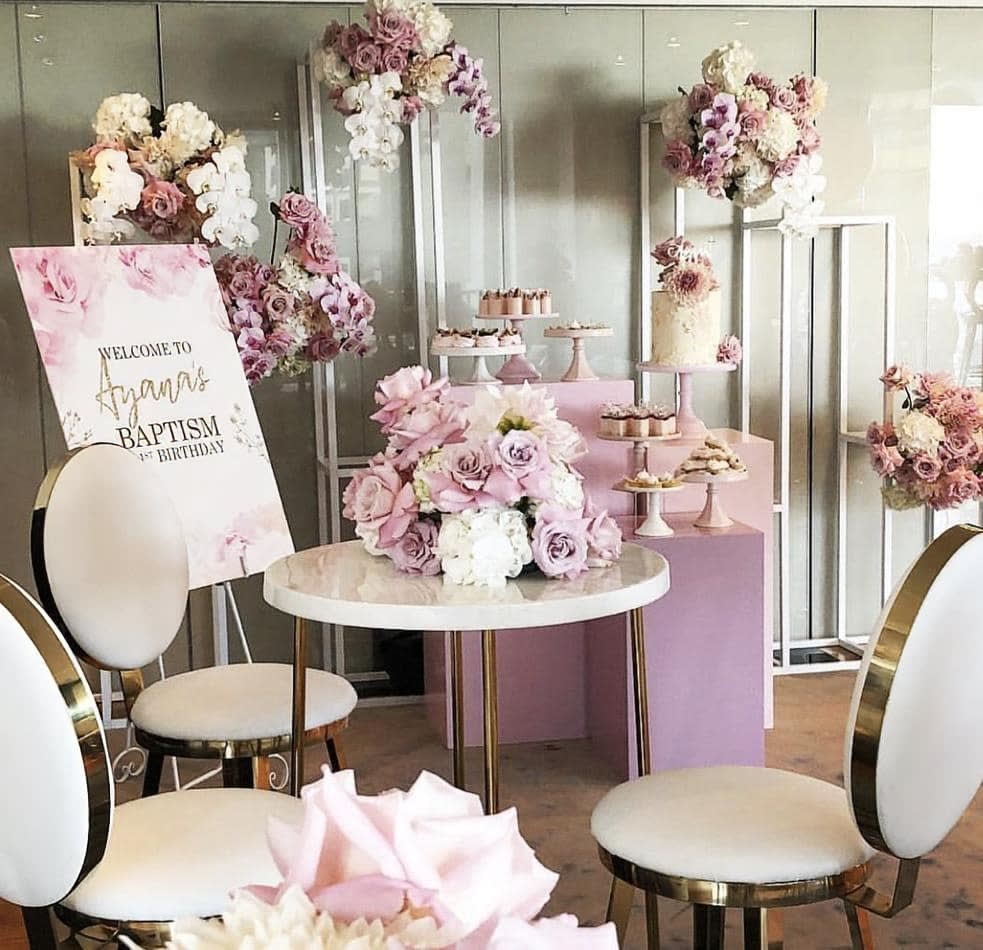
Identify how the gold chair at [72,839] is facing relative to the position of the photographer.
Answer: facing away from the viewer and to the right of the viewer

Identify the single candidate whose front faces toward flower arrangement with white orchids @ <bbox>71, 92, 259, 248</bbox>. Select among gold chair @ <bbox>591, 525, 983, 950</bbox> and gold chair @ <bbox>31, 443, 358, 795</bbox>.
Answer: gold chair @ <bbox>591, 525, 983, 950</bbox>

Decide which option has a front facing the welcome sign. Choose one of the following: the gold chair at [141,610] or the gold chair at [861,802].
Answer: the gold chair at [861,802]

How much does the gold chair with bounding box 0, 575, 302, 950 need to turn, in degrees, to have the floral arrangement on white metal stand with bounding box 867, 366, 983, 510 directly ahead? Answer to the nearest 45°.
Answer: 0° — it already faces it

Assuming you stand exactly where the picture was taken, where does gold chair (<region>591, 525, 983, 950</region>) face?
facing away from the viewer and to the left of the viewer

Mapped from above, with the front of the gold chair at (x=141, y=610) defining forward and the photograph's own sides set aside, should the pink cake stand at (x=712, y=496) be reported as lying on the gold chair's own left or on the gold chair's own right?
on the gold chair's own left

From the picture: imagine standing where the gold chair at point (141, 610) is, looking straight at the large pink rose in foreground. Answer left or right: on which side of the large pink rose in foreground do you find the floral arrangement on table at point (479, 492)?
left
